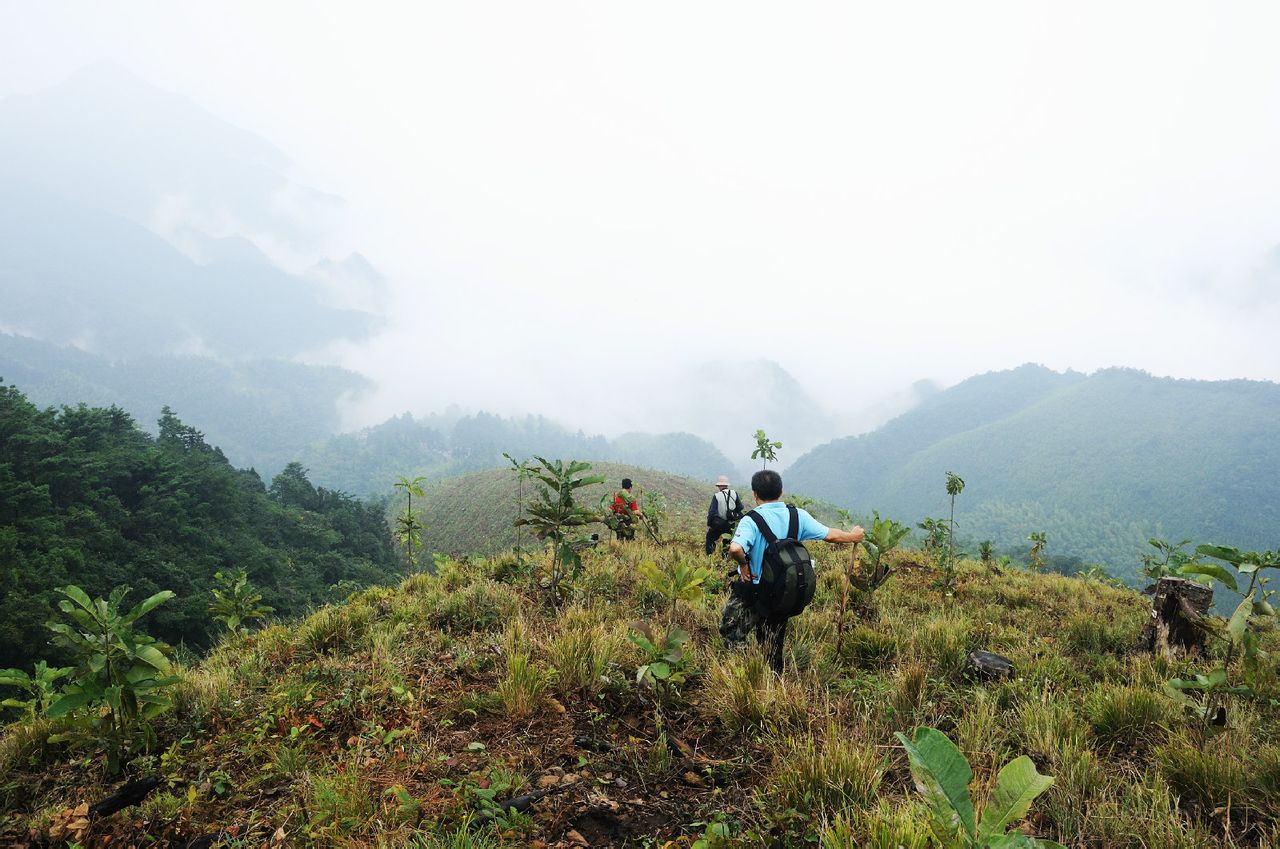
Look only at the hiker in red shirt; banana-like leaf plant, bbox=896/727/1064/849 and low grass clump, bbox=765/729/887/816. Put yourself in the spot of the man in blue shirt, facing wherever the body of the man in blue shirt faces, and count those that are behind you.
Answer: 2

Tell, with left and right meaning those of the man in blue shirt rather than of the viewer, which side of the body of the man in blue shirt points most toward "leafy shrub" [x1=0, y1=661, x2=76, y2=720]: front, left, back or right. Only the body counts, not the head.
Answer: left

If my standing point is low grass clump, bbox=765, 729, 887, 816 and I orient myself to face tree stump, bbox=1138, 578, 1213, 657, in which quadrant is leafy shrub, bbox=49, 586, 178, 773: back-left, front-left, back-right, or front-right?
back-left

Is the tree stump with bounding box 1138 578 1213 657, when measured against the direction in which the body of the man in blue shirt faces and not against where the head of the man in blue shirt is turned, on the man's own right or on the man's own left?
on the man's own right

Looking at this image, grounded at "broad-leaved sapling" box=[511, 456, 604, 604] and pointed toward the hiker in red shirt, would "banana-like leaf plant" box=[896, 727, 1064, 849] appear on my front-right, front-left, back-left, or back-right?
back-right

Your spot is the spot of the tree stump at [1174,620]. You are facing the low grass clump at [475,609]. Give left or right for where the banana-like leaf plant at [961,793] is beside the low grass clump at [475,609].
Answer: left

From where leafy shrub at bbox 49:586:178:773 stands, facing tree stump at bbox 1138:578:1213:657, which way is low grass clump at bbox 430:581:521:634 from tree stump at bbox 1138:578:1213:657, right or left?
left

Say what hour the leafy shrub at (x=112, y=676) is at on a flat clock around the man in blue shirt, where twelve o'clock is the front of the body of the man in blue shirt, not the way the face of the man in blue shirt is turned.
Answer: The leafy shrub is roughly at 8 o'clock from the man in blue shirt.

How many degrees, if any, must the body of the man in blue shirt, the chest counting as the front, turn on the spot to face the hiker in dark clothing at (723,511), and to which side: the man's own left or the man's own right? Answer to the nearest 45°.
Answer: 0° — they already face them

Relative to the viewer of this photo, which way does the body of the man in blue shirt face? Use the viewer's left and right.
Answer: facing away from the viewer
